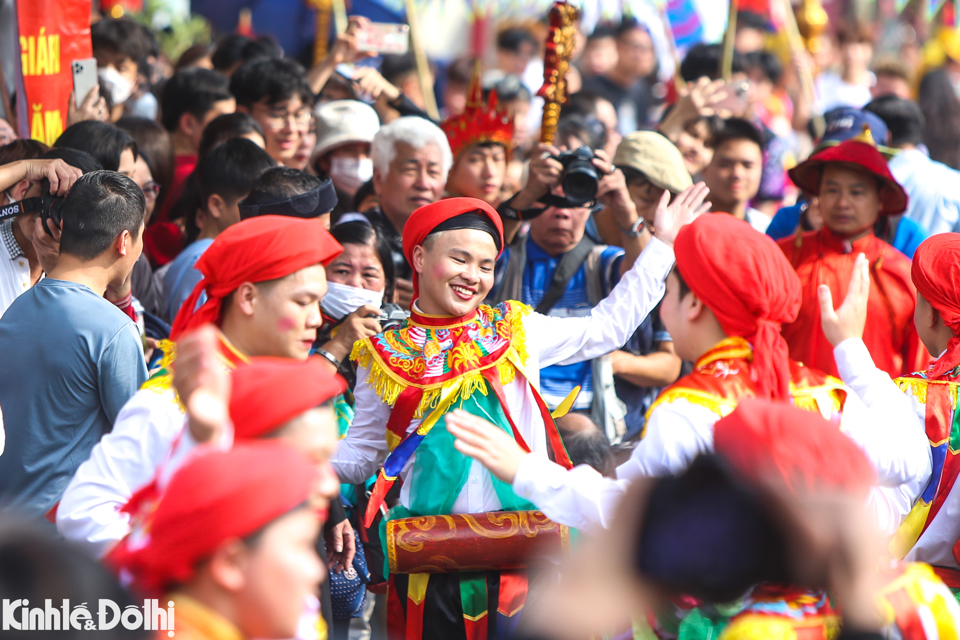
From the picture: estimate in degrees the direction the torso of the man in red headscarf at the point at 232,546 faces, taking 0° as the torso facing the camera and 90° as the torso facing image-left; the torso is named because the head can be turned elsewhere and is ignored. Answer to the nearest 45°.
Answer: approximately 270°

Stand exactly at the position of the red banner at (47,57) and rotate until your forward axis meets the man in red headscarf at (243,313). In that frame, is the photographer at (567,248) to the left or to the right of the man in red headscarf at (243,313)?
left

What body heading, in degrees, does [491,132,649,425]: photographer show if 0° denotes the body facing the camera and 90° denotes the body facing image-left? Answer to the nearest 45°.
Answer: approximately 0°

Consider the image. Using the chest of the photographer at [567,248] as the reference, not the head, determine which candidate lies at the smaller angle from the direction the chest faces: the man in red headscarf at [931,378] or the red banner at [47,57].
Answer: the man in red headscarf

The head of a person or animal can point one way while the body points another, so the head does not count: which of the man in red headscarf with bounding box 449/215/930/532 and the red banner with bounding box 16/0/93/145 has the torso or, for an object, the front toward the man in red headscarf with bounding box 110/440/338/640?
the red banner

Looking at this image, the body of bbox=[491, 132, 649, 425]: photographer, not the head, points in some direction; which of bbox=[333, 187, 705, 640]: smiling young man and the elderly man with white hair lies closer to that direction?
the smiling young man

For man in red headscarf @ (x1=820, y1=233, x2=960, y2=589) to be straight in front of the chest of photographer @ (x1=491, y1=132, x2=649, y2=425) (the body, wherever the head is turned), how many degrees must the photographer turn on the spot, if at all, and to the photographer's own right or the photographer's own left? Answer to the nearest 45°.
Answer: approximately 45° to the photographer's own left

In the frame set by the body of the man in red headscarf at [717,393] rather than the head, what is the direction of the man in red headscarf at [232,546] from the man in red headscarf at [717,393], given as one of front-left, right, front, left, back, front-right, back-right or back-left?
left

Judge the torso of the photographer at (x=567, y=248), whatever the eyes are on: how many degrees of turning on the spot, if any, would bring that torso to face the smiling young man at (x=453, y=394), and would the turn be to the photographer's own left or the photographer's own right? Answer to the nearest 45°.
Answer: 0° — they already face them

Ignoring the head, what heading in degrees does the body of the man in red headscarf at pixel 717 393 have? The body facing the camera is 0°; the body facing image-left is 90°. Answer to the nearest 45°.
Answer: approximately 135°

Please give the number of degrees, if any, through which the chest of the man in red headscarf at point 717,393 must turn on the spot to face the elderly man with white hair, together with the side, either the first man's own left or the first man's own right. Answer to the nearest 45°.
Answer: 0° — they already face them

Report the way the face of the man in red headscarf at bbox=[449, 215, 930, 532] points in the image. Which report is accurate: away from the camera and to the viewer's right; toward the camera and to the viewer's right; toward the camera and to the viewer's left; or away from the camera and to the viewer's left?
away from the camera and to the viewer's left

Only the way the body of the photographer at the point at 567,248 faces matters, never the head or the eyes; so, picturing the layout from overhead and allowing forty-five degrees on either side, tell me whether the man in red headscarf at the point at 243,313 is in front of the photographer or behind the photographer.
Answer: in front
